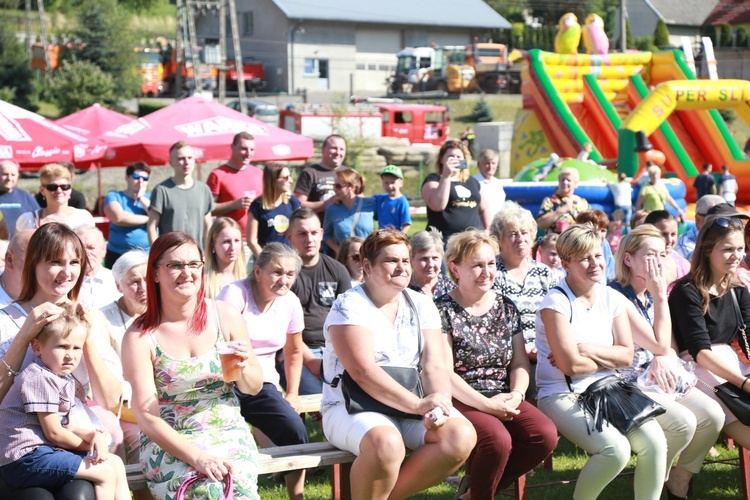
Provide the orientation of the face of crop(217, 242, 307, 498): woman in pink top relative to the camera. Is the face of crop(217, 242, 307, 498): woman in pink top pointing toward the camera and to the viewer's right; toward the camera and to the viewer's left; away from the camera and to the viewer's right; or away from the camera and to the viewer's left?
toward the camera and to the viewer's right

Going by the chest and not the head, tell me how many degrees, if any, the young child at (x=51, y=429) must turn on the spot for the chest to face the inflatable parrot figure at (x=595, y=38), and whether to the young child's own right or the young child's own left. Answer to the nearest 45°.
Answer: approximately 90° to the young child's own left

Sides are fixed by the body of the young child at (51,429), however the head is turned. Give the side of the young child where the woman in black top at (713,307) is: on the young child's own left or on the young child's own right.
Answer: on the young child's own left

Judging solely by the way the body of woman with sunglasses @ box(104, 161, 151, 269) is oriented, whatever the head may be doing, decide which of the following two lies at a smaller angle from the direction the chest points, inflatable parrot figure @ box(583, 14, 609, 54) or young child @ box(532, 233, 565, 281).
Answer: the young child

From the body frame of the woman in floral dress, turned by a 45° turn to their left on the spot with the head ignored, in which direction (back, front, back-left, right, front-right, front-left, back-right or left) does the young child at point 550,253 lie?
front-left

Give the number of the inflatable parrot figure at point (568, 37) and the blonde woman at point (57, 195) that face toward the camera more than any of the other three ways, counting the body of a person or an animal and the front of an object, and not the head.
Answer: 2

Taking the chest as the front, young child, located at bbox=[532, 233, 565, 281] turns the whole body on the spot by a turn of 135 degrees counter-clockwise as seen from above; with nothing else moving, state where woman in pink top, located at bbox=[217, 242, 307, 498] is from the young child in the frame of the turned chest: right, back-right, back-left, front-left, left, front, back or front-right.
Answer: back-left

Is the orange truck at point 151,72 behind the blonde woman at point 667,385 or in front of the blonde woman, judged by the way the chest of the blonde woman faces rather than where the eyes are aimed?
behind

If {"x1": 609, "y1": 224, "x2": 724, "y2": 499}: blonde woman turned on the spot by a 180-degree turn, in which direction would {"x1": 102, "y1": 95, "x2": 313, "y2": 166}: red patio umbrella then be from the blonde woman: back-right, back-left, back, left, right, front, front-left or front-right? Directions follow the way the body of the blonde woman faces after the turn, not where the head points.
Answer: front
